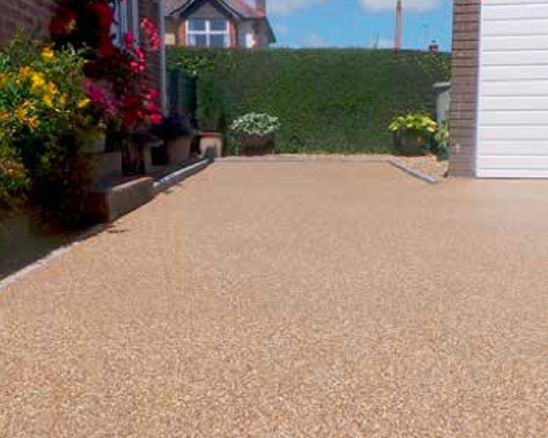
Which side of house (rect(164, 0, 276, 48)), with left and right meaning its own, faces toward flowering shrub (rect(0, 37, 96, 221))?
front

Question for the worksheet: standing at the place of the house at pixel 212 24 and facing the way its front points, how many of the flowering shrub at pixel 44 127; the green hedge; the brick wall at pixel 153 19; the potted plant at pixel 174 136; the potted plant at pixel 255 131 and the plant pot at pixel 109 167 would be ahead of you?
6

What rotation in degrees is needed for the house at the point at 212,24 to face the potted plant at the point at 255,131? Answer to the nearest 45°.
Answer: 0° — it already faces it

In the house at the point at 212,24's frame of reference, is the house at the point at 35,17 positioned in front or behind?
in front

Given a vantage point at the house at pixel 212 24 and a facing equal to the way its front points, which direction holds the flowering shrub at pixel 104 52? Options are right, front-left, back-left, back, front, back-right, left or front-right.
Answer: front

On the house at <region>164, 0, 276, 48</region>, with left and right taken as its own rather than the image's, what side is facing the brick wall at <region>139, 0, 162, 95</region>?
front

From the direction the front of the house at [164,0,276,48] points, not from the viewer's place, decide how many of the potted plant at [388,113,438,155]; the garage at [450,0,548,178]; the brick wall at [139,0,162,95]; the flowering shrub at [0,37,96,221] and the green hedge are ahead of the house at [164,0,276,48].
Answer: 5

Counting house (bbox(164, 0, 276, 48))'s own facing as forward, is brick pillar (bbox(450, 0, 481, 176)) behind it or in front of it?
in front

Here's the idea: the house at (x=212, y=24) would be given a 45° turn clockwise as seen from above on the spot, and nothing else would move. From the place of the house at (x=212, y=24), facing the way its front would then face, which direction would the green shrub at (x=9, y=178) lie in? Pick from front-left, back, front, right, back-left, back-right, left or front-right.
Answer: front-left

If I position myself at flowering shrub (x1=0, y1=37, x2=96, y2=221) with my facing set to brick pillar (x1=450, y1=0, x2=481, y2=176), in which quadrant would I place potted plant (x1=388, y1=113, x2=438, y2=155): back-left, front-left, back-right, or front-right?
front-left

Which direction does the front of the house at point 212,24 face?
toward the camera

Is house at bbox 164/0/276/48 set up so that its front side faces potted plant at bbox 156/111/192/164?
yes

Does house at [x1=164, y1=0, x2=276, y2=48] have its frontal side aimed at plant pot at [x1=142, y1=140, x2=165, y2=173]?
yes

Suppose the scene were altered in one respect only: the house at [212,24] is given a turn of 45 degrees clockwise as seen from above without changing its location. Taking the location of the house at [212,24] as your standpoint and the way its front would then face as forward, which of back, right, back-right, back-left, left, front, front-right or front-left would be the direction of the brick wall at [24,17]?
front-left
